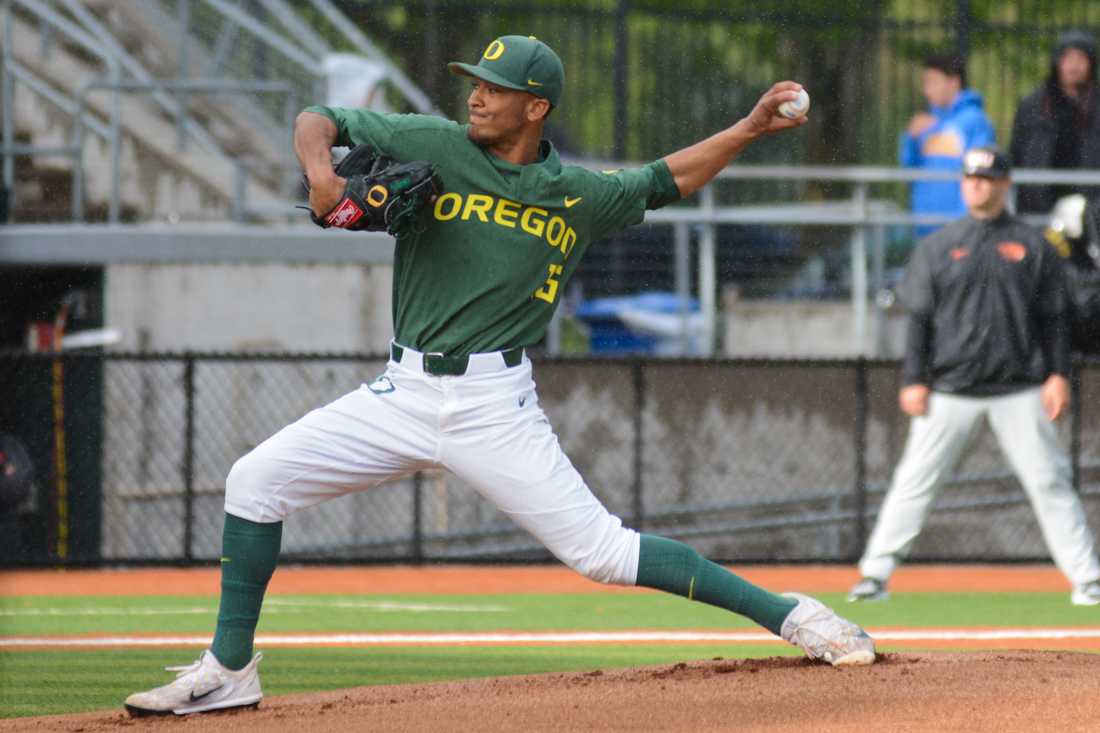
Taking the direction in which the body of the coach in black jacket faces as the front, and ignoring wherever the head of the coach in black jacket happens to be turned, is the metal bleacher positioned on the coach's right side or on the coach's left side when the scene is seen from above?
on the coach's right side

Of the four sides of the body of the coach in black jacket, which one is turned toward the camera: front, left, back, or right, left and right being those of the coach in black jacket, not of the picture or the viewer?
front

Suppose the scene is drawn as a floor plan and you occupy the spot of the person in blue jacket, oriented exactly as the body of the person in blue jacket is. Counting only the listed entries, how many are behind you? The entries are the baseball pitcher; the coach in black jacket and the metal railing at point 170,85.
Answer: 0

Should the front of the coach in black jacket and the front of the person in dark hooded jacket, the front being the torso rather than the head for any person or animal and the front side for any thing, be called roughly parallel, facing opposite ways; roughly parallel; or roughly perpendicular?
roughly parallel

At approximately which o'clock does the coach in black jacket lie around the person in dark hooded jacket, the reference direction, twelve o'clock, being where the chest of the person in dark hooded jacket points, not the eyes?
The coach in black jacket is roughly at 12 o'clock from the person in dark hooded jacket.

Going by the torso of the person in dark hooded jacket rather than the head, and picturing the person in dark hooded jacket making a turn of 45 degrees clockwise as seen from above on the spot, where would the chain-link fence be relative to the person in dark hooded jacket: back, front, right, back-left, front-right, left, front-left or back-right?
front

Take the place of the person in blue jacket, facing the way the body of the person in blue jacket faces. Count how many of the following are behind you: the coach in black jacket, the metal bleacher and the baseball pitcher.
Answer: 0

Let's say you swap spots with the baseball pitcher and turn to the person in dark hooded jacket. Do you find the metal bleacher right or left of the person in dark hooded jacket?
left

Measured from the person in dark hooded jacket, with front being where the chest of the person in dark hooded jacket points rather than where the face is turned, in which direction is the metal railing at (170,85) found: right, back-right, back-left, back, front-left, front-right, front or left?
right

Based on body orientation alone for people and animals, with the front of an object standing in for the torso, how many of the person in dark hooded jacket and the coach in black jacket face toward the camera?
2

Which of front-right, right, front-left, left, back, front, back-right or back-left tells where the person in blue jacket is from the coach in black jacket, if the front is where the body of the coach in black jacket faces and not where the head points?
back

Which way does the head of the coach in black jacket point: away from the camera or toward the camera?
toward the camera
